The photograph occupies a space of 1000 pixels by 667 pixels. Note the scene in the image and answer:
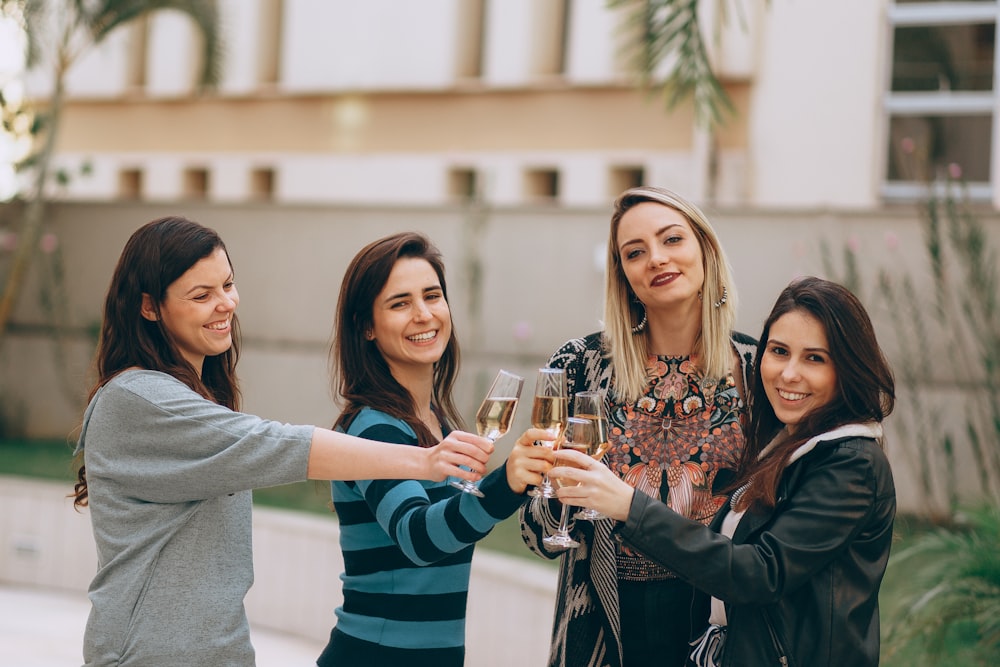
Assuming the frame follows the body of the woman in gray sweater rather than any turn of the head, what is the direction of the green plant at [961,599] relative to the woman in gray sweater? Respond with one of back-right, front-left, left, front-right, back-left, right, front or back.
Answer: front-left

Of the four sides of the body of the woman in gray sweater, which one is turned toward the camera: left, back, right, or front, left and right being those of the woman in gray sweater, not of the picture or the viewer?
right

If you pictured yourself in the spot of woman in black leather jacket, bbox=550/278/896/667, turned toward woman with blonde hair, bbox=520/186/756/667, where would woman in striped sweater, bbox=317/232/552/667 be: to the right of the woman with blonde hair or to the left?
left

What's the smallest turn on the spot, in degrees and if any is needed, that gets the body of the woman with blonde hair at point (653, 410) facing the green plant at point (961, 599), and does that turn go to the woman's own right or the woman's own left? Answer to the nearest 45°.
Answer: approximately 135° to the woman's own left

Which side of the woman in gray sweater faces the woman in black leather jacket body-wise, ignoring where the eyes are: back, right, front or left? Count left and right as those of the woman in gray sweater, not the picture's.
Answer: front

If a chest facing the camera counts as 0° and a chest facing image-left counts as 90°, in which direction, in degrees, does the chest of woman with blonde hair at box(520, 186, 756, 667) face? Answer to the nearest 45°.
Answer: approximately 0°

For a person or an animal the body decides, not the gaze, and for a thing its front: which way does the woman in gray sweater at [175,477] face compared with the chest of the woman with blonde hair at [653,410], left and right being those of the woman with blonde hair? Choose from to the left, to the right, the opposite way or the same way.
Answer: to the left

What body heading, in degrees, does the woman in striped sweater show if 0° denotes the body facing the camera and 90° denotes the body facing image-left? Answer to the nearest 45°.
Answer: approximately 315°

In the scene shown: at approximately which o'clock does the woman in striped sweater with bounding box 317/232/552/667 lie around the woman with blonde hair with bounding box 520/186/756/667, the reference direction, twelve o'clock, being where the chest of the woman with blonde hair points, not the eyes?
The woman in striped sweater is roughly at 2 o'clock from the woman with blonde hair.

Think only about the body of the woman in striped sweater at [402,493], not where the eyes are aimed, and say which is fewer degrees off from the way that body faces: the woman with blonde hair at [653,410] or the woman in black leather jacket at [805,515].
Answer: the woman in black leather jacket

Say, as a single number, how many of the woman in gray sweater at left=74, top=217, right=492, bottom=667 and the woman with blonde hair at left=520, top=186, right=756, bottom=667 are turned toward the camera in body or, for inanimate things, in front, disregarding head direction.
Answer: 1
